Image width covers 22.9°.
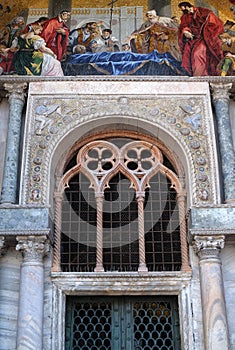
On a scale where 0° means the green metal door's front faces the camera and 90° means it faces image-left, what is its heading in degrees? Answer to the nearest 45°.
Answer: approximately 0°

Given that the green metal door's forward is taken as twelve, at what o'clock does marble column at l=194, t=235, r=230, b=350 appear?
The marble column is roughly at 10 o'clock from the green metal door.
